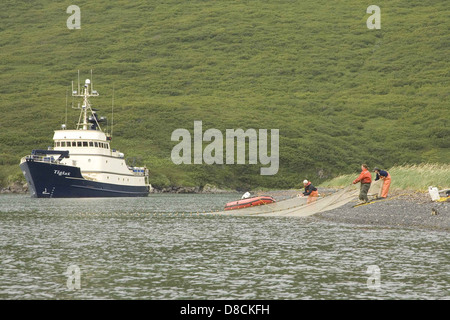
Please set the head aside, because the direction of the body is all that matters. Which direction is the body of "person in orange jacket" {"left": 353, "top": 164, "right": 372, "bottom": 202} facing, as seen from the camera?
to the viewer's left

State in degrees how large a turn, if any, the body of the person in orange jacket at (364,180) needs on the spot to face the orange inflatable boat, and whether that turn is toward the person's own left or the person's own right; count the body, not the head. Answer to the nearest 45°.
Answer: approximately 45° to the person's own right

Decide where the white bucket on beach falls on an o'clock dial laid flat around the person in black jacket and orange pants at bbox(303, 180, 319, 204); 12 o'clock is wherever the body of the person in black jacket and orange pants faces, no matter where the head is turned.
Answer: The white bucket on beach is roughly at 7 o'clock from the person in black jacket and orange pants.

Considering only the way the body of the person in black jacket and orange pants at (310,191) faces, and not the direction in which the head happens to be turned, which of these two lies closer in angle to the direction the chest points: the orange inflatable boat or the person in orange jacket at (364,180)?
the orange inflatable boat

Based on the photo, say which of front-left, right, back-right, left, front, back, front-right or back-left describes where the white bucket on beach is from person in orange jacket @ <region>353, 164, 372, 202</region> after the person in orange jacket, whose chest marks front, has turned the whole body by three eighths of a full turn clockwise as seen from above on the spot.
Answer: front-right

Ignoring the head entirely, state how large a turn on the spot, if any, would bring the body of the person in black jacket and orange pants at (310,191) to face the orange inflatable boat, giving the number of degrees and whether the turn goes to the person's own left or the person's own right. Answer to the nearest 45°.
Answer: approximately 45° to the person's own right

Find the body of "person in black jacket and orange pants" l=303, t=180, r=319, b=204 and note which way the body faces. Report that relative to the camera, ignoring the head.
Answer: to the viewer's left

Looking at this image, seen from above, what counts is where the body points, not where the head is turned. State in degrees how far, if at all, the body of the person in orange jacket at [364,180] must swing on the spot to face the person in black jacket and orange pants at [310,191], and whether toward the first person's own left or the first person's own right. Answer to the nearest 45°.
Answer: approximately 45° to the first person's own right
